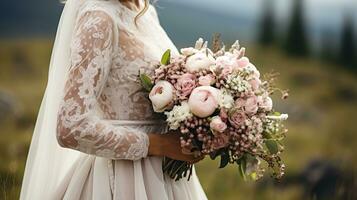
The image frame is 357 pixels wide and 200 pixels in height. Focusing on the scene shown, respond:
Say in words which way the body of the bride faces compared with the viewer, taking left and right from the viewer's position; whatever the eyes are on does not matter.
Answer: facing the viewer and to the right of the viewer
